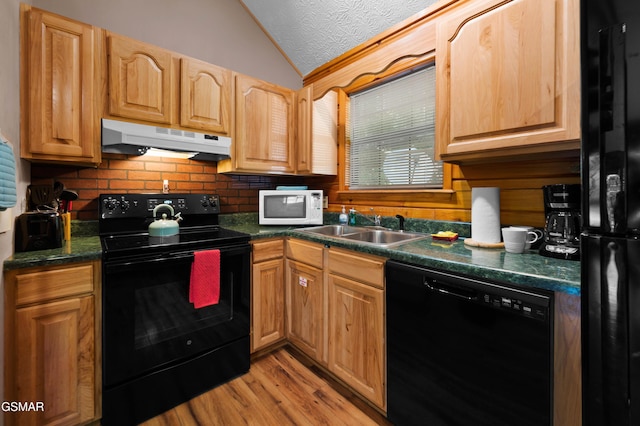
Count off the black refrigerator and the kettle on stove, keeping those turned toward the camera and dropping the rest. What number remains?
1

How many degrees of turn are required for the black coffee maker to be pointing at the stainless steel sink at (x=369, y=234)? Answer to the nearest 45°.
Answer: approximately 90° to its right

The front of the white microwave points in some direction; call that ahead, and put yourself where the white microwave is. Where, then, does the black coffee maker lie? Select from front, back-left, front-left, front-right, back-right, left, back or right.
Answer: front-left

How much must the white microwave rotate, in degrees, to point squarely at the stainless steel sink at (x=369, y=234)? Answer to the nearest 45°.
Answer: approximately 45° to its left

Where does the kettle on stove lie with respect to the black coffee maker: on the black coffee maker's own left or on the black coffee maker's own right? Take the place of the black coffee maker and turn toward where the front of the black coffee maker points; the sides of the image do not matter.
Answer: on the black coffee maker's own right
